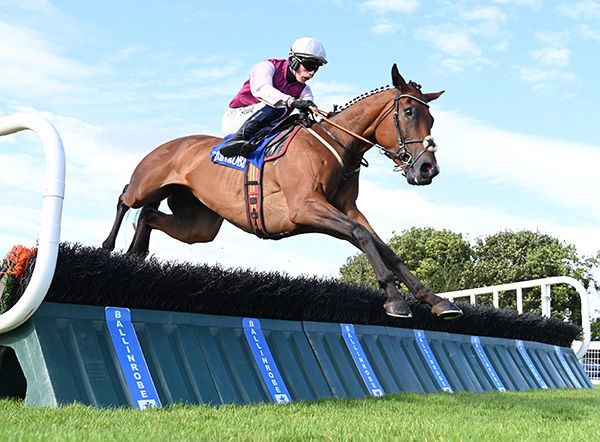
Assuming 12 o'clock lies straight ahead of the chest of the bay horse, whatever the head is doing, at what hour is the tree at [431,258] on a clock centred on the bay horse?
The tree is roughly at 8 o'clock from the bay horse.

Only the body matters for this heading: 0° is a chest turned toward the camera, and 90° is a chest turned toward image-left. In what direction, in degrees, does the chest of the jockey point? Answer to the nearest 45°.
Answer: approximately 315°

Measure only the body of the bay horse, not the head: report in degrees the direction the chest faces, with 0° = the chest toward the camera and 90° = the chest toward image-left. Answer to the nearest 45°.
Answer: approximately 315°
